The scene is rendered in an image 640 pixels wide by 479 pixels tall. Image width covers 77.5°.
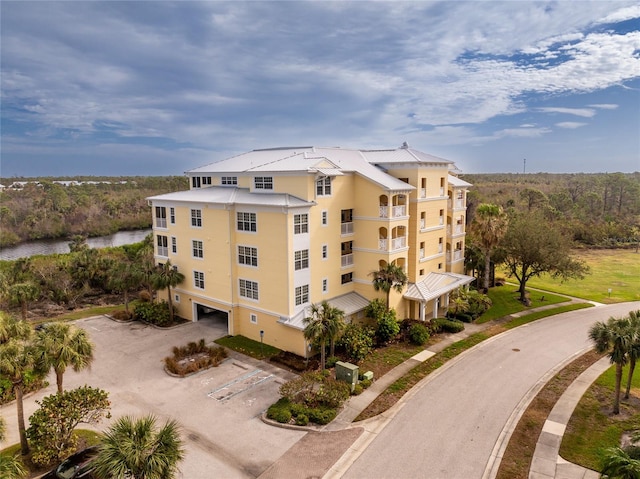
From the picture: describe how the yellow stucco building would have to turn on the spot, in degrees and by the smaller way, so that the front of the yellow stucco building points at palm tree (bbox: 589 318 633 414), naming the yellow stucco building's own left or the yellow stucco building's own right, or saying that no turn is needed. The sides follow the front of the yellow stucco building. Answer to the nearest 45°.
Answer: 0° — it already faces it

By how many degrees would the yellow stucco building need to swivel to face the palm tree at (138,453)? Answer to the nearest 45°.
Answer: approximately 45° to its right

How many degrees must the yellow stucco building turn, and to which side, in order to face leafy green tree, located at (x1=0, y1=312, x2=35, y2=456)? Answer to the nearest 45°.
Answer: approximately 90° to its right

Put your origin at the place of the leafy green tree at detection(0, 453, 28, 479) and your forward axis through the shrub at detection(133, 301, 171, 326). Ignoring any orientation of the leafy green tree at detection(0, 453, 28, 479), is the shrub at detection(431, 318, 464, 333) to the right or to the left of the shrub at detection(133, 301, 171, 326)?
right

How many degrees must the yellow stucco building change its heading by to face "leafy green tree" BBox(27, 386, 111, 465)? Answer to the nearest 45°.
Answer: approximately 90° to its right

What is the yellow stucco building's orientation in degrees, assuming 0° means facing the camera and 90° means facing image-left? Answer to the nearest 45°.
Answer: approximately 315°

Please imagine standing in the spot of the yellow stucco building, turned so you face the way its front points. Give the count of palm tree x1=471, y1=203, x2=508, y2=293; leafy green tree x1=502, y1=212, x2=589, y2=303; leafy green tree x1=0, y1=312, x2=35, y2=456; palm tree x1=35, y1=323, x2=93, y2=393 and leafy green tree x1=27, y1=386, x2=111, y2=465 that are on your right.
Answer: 3

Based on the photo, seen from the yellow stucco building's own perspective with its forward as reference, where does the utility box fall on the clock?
The utility box is roughly at 1 o'clock from the yellow stucco building.

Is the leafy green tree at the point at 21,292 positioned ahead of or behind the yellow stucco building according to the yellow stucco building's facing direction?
behind

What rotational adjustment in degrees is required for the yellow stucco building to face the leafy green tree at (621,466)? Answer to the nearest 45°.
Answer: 0° — it already faces it

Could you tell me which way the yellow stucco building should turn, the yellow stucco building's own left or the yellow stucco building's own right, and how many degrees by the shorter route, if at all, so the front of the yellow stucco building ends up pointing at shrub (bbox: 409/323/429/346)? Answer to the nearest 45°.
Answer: approximately 45° to the yellow stucco building's own left

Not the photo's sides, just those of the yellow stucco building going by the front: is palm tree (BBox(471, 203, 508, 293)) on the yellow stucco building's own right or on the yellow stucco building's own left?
on the yellow stucco building's own left

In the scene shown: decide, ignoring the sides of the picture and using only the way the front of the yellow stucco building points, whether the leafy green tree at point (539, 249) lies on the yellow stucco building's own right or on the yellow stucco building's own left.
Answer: on the yellow stucco building's own left
